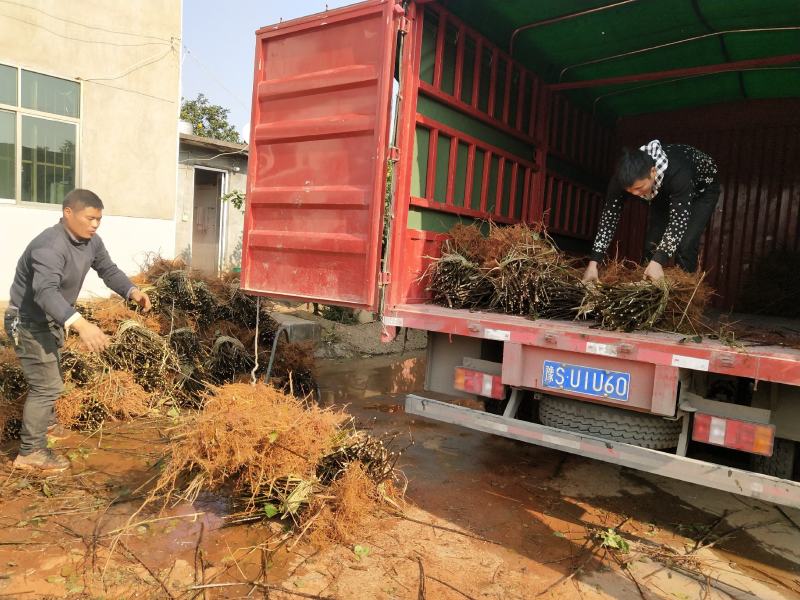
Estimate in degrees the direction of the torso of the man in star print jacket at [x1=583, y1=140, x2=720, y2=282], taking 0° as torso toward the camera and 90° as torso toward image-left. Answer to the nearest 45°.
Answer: approximately 45°

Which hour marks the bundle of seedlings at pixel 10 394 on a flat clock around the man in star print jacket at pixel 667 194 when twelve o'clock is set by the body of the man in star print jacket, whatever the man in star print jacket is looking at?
The bundle of seedlings is roughly at 1 o'clock from the man in star print jacket.

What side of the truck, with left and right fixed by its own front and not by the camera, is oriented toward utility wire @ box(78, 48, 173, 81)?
left

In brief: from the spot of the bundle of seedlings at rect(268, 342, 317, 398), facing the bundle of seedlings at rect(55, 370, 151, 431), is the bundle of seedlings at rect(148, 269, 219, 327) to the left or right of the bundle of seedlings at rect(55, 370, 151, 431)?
right

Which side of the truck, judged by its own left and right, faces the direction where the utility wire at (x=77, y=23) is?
left

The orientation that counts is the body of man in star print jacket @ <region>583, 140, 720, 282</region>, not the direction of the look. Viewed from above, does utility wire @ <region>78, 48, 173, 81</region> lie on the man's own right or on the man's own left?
on the man's own right

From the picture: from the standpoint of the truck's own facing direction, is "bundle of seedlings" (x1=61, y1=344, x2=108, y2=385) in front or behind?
behind

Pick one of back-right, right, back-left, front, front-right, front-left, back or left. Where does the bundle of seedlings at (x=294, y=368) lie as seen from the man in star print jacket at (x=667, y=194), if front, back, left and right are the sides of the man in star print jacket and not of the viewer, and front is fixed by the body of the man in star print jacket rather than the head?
front-right

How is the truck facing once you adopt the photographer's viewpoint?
facing away from the viewer and to the right of the viewer
